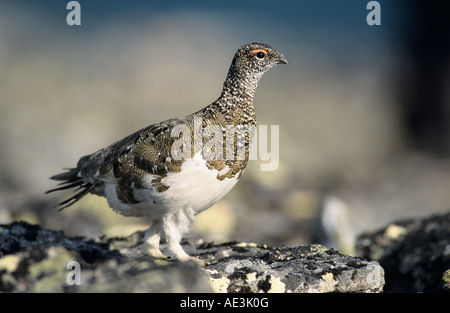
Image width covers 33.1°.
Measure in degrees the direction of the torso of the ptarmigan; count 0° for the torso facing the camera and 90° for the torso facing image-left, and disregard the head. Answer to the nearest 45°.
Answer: approximately 270°

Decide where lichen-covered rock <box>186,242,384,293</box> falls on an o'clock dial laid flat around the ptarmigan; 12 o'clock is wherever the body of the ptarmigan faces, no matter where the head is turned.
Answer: The lichen-covered rock is roughly at 1 o'clock from the ptarmigan.
